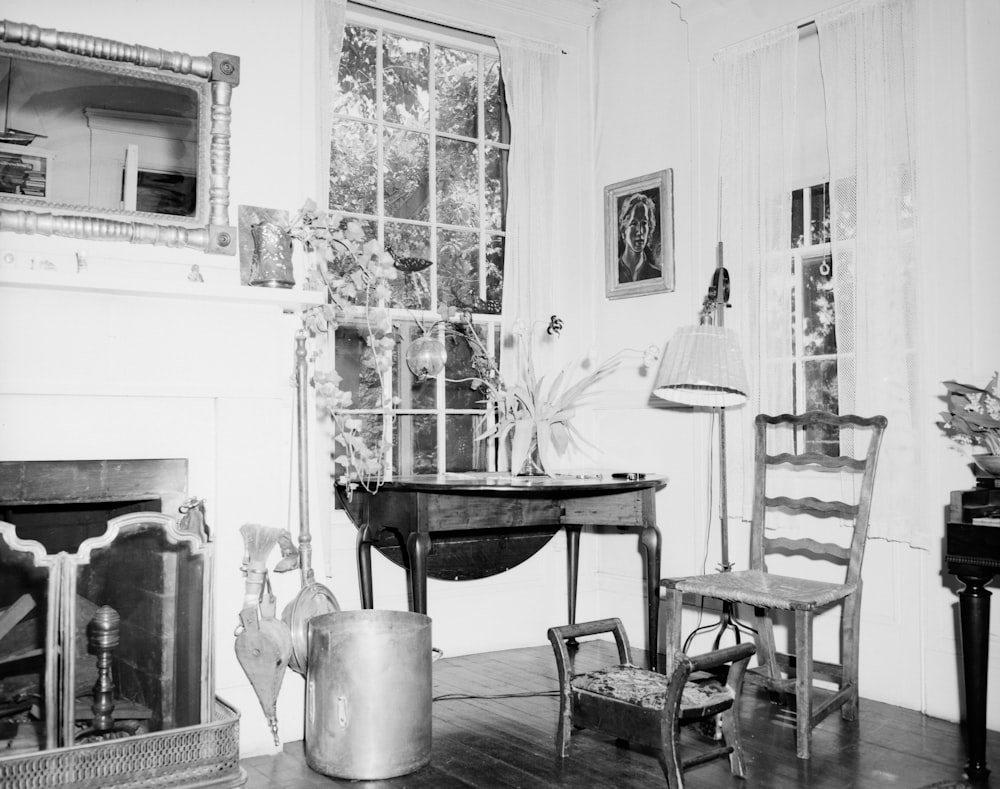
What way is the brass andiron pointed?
toward the camera

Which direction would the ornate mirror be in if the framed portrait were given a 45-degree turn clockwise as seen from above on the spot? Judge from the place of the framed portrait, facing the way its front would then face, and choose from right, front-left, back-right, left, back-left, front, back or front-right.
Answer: front-left

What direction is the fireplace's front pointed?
toward the camera

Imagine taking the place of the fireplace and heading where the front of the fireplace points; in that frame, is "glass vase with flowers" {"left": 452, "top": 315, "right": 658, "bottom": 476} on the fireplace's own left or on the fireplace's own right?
on the fireplace's own left

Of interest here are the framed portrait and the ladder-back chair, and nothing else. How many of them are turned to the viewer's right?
0

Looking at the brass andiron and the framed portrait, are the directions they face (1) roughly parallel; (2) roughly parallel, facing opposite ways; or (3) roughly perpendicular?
roughly perpendicular

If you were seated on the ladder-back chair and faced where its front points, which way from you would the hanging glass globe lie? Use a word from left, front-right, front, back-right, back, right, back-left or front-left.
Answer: front-right

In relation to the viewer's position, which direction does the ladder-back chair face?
facing the viewer and to the left of the viewer

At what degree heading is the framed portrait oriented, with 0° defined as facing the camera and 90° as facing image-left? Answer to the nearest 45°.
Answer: approximately 45°

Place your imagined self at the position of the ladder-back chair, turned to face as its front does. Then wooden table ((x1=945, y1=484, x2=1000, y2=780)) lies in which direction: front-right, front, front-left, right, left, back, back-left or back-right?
left
